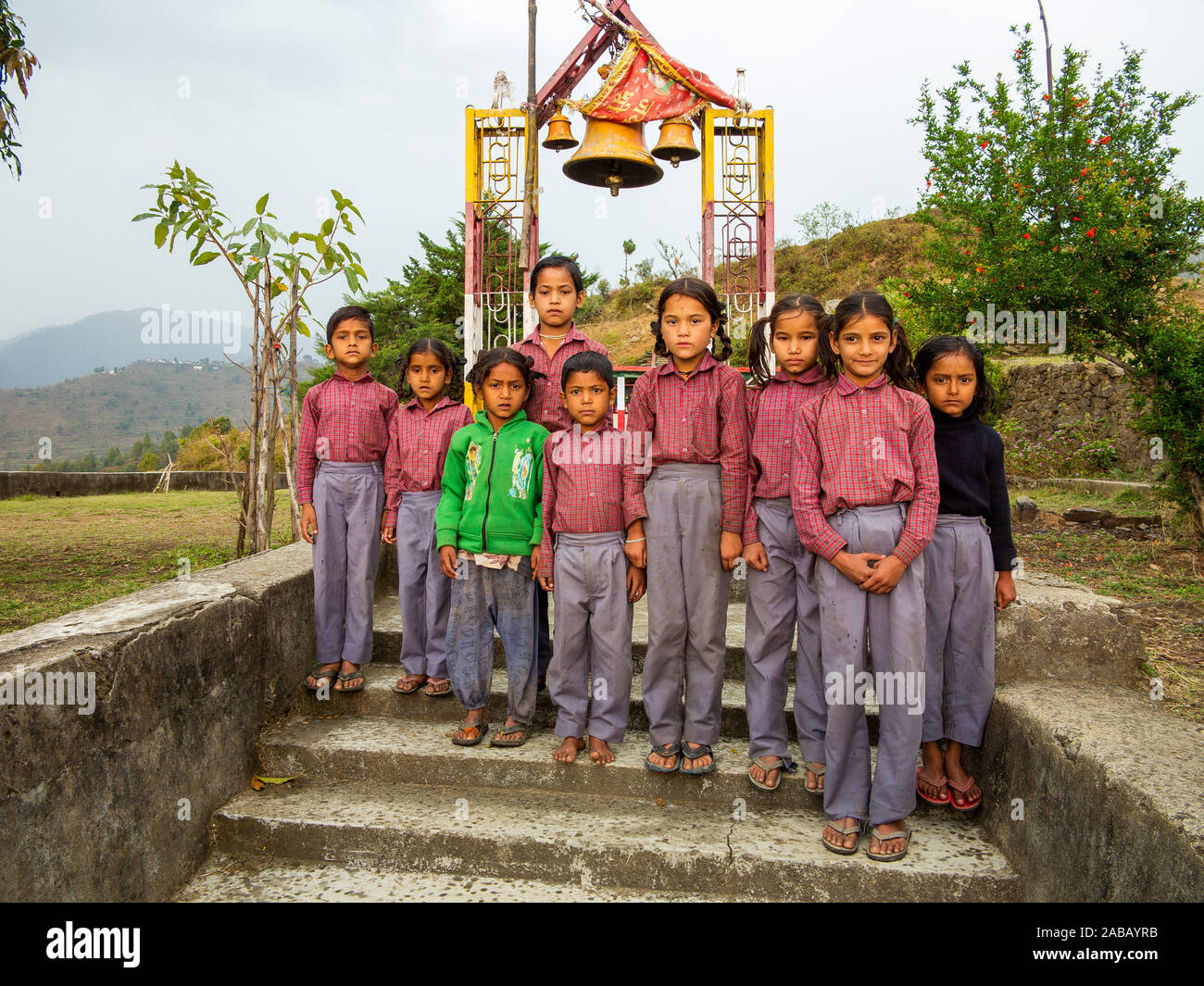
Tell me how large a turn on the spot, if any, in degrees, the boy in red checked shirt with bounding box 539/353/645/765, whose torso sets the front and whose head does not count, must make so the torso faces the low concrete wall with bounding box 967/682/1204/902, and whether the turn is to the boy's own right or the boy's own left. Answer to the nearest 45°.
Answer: approximately 45° to the boy's own left

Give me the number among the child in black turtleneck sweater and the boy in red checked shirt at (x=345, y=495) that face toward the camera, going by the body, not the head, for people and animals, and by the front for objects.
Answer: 2

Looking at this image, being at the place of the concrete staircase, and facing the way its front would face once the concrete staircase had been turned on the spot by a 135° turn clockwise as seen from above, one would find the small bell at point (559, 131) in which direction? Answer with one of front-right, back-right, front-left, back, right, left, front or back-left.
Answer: front-right

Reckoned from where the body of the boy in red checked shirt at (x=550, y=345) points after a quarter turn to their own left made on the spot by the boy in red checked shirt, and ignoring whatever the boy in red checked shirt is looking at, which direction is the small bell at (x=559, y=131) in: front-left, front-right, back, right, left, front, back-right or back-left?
left

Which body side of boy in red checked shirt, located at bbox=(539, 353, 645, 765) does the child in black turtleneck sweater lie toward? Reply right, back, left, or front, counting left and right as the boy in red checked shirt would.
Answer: left

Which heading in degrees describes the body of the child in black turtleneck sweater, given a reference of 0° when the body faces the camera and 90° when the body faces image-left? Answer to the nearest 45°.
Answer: approximately 0°

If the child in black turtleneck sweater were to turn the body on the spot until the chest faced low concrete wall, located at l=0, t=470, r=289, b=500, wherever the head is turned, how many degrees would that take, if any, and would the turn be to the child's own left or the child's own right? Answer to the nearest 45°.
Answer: approximately 135° to the child's own right

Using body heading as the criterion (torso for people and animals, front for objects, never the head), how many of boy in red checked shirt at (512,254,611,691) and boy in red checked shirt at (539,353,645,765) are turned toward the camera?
2

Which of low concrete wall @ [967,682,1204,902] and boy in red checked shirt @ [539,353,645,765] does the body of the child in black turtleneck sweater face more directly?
the low concrete wall

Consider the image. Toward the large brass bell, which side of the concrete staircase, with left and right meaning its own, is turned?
back
